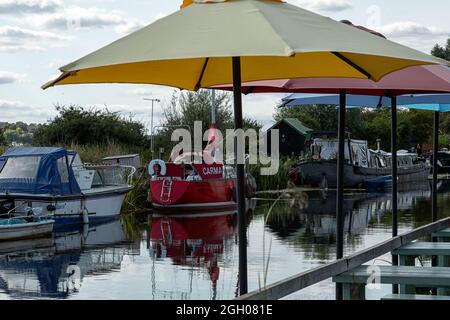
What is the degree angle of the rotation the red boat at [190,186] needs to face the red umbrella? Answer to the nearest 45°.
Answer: approximately 135° to its right

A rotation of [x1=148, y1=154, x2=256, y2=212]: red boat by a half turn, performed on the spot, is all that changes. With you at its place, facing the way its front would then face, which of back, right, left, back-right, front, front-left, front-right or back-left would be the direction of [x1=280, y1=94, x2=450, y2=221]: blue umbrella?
front-left
